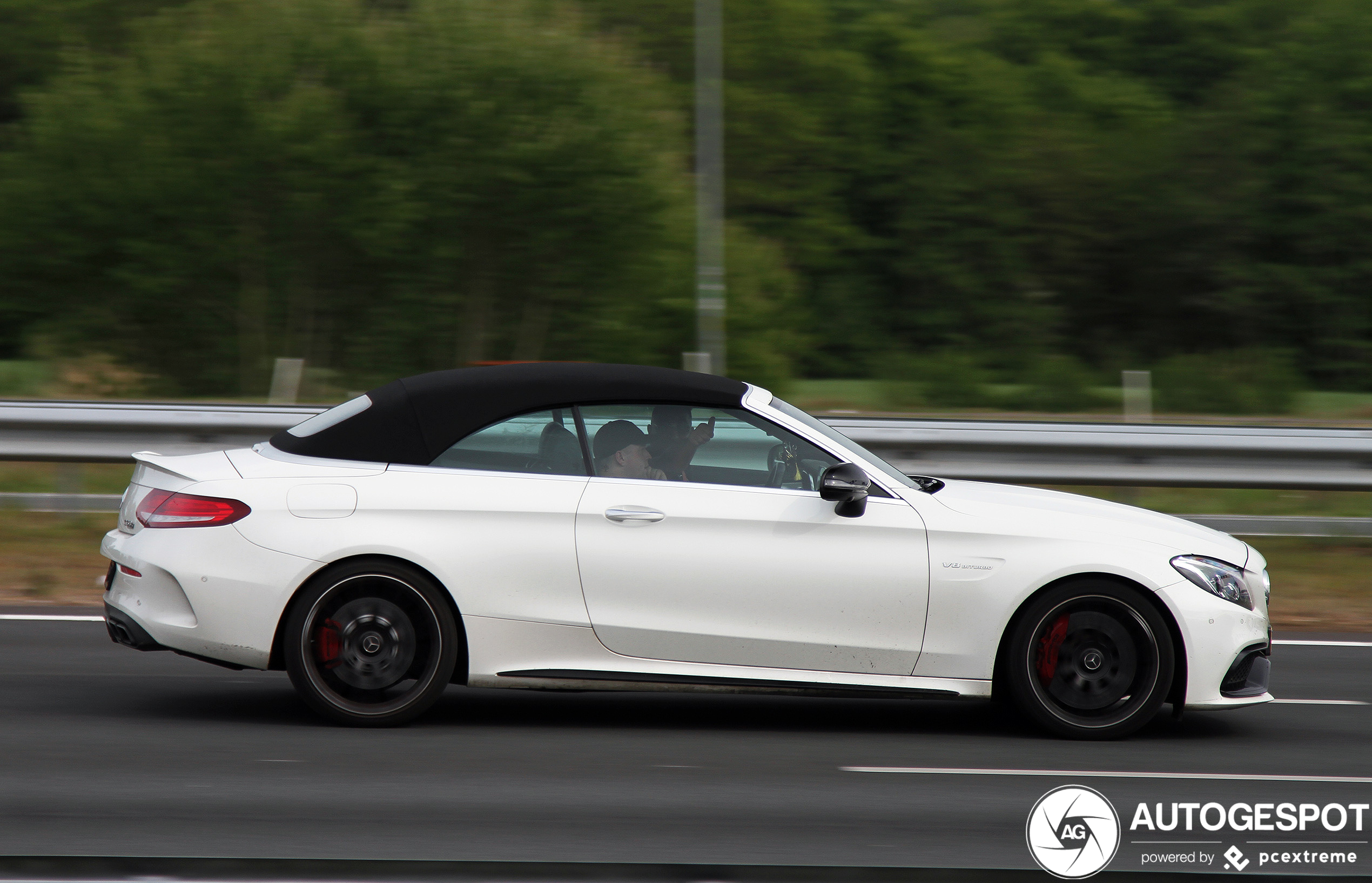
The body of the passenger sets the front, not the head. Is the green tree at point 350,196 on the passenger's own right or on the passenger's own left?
on the passenger's own left

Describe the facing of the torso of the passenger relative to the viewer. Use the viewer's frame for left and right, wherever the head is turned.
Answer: facing to the right of the viewer

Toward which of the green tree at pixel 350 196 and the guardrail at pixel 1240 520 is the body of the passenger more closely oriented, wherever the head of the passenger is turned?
the guardrail

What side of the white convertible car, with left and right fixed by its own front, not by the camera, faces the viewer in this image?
right

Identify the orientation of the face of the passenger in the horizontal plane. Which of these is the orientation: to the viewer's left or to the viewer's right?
to the viewer's right

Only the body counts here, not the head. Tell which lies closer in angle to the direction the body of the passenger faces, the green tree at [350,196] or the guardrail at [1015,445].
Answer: the guardrail

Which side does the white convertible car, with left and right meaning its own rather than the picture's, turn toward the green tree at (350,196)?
left

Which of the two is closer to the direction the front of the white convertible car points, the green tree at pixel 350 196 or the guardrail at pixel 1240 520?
the guardrail
